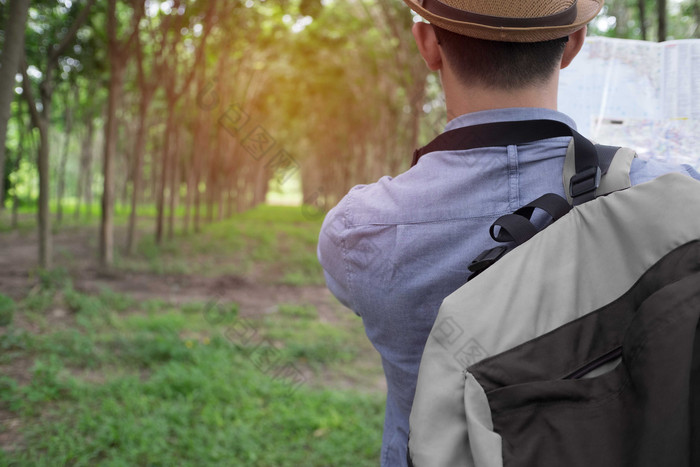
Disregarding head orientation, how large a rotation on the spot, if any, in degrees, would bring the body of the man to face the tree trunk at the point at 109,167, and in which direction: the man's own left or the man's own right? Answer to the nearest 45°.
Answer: approximately 45° to the man's own left

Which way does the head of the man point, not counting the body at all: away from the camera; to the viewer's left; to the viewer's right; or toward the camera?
away from the camera

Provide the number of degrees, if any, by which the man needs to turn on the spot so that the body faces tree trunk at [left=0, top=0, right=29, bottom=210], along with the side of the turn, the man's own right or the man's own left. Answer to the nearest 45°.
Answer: approximately 45° to the man's own left

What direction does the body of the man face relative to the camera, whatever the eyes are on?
away from the camera
